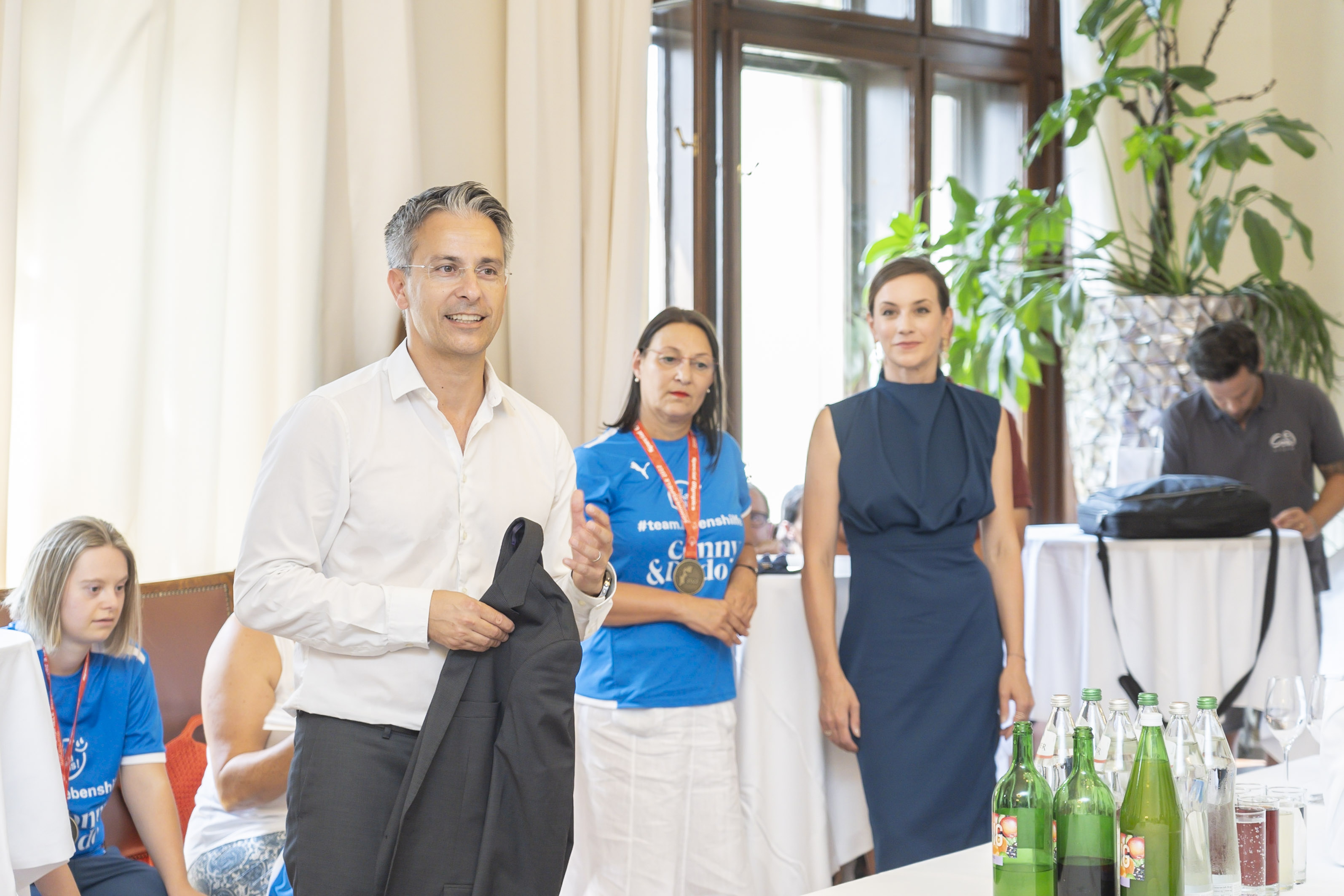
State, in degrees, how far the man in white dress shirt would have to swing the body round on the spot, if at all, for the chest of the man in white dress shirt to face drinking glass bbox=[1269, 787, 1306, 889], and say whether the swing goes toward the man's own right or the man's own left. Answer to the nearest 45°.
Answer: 0° — they already face it

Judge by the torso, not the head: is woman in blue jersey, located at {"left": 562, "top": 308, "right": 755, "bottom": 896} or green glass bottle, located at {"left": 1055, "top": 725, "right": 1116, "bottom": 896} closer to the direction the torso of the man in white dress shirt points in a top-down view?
the green glass bottle

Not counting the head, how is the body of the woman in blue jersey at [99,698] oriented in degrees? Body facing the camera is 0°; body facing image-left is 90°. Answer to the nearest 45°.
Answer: approximately 45°

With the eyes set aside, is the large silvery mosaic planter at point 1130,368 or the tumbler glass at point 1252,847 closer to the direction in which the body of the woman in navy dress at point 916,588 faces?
the tumbler glass

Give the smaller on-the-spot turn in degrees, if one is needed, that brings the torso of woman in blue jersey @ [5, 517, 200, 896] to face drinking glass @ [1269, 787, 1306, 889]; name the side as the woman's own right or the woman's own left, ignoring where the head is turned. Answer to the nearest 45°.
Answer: approximately 90° to the woman's own left

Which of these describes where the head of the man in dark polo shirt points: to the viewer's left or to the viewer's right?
to the viewer's left

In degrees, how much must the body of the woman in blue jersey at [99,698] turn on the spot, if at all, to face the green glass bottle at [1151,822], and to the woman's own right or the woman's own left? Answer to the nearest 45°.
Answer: approximately 90° to the woman's own left
